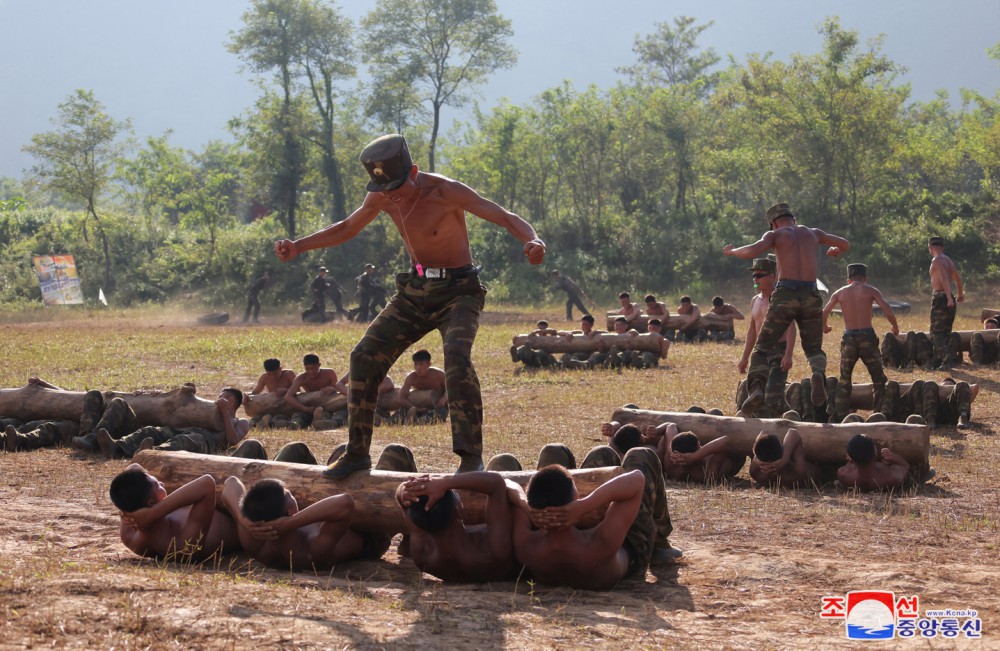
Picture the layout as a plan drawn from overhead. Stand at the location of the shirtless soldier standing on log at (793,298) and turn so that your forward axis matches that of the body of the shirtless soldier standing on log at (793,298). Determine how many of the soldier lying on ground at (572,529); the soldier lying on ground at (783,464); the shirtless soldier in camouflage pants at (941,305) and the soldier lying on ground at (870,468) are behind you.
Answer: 3

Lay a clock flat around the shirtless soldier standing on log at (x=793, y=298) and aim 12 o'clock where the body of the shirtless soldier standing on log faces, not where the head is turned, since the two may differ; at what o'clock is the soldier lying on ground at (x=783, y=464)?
The soldier lying on ground is roughly at 6 o'clock from the shirtless soldier standing on log.

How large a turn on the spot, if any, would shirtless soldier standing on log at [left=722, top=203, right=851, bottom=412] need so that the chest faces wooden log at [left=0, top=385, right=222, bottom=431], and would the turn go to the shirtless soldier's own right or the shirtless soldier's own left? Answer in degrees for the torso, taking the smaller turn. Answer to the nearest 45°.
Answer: approximately 90° to the shirtless soldier's own left

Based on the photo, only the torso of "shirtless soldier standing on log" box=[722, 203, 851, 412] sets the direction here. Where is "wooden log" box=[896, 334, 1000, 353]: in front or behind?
in front

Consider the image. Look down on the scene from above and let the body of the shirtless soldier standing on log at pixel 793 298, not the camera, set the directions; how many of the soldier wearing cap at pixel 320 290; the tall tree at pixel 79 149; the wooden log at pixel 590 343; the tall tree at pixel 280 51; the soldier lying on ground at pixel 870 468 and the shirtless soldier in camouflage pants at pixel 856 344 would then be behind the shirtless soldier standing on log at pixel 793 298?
1

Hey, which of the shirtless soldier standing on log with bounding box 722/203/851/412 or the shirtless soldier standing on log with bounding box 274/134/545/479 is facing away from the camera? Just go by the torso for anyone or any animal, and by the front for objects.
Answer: the shirtless soldier standing on log with bounding box 722/203/851/412

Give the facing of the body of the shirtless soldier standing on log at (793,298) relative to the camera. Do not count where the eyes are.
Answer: away from the camera

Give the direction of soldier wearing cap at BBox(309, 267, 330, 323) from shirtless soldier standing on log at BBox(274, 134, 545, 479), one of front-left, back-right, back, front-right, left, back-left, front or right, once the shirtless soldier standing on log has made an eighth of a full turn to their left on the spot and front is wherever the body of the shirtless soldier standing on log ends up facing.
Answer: back

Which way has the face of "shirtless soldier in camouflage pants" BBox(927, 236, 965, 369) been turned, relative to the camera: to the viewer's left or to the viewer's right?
to the viewer's left

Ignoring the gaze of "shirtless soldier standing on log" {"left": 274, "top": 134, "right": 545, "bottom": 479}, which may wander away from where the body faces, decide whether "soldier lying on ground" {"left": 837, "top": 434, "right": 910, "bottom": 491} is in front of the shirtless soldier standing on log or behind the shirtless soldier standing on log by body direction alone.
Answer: behind
